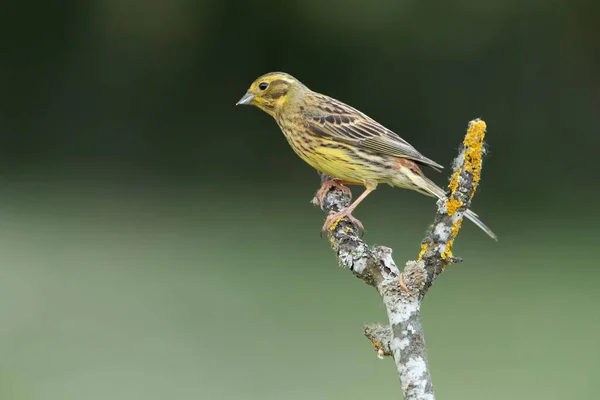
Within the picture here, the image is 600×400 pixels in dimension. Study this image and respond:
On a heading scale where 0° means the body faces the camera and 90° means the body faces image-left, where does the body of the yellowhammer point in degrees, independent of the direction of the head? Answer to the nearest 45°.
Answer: approximately 90°
